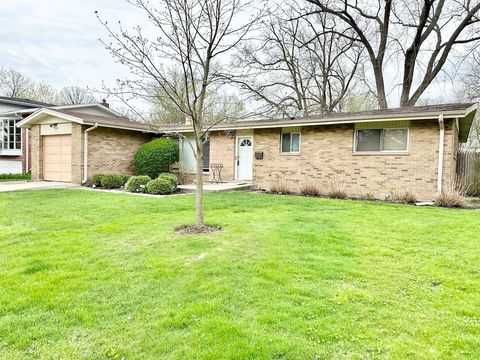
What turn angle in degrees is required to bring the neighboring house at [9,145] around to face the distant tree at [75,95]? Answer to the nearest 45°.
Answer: approximately 180°

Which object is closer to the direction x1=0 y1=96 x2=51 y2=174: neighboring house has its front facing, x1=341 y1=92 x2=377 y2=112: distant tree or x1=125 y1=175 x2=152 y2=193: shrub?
the shrub

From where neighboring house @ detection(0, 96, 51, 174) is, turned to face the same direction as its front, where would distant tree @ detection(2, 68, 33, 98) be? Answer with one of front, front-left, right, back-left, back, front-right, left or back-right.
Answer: back

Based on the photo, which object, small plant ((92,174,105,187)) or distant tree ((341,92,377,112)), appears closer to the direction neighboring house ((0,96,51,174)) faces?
the small plant

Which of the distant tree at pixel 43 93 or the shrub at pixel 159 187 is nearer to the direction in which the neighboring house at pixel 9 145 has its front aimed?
the shrub

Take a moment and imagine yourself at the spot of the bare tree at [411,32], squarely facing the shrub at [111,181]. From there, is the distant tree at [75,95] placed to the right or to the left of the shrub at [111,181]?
right

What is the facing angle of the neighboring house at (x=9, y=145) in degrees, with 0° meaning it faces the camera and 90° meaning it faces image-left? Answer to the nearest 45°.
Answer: approximately 0°

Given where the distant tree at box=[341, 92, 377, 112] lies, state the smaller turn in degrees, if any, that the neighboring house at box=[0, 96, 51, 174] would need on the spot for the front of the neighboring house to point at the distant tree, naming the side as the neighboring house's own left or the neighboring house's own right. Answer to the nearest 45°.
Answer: approximately 90° to the neighboring house's own left
